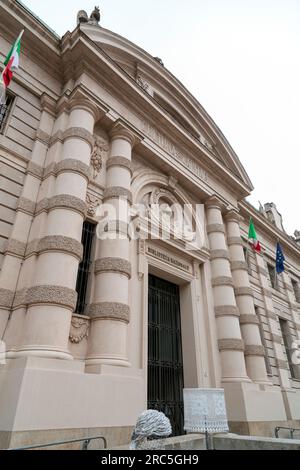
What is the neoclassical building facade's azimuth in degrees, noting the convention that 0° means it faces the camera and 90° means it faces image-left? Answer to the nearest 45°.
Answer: approximately 315°
